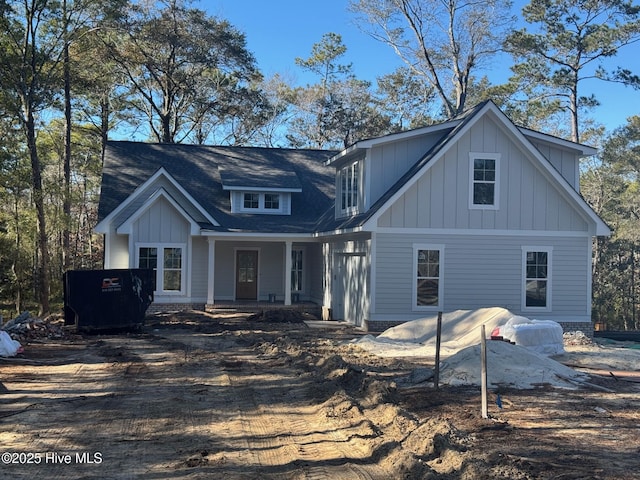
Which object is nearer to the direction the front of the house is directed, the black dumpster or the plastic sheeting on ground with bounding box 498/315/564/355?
the plastic sheeting on ground

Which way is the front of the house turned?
toward the camera

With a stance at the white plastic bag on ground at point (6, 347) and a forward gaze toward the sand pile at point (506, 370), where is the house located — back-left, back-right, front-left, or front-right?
front-left

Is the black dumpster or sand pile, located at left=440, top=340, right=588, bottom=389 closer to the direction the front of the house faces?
the sand pile

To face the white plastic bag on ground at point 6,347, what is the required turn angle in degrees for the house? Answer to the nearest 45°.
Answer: approximately 45° to its right

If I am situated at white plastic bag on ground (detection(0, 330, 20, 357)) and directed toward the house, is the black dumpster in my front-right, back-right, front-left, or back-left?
front-left

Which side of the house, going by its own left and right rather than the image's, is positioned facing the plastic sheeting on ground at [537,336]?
front

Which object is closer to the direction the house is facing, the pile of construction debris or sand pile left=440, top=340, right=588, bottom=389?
the sand pile

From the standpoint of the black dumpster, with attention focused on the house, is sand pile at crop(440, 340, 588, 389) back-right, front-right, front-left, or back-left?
front-right

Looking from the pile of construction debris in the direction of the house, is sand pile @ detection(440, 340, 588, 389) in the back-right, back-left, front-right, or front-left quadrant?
front-right

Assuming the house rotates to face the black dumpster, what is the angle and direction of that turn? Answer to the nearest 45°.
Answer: approximately 90° to its right

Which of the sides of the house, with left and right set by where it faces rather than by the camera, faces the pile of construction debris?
right

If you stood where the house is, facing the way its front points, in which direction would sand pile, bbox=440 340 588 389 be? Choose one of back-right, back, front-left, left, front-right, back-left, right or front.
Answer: front
